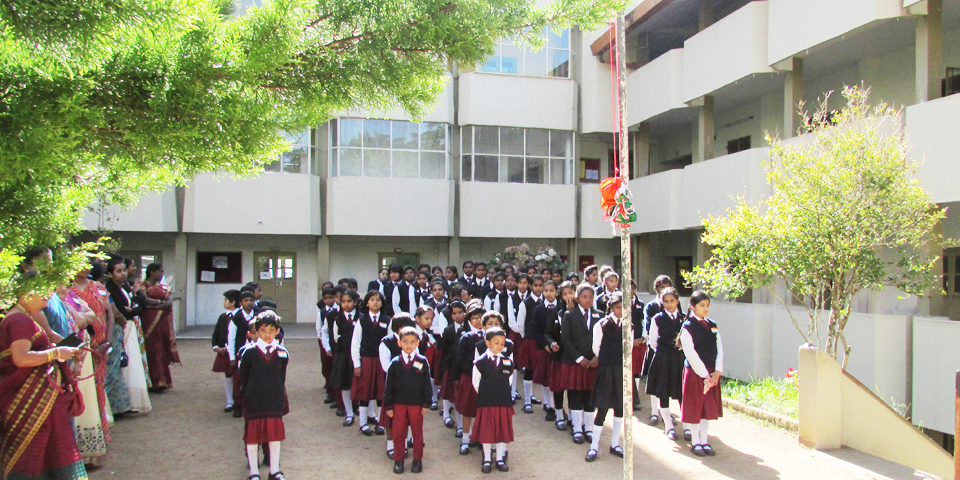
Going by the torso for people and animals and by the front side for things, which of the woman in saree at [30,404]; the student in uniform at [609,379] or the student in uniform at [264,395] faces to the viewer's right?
the woman in saree

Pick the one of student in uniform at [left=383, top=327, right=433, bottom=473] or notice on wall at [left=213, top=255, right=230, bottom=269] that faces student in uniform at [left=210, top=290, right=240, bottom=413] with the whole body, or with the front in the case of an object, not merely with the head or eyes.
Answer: the notice on wall

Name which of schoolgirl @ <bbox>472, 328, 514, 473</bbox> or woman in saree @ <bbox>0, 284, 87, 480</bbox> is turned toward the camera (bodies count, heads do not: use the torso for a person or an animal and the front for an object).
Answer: the schoolgirl

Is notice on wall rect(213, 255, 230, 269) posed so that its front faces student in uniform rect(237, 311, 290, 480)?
yes

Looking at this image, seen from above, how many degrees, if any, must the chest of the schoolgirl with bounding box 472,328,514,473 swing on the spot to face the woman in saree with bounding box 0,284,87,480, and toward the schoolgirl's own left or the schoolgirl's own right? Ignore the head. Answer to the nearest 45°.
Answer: approximately 45° to the schoolgirl's own right

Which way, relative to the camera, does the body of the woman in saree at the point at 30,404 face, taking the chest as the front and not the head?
to the viewer's right

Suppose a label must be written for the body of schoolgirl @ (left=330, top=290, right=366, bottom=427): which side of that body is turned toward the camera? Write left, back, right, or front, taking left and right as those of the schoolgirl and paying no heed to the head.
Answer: front

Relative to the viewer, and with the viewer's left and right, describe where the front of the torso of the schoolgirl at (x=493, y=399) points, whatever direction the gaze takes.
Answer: facing the viewer

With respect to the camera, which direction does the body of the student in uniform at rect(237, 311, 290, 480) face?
toward the camera

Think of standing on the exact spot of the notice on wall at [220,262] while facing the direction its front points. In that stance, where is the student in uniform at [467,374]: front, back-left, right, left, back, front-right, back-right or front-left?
front

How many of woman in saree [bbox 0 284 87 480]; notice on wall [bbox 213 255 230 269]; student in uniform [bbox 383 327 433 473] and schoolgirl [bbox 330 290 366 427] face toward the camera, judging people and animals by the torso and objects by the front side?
3

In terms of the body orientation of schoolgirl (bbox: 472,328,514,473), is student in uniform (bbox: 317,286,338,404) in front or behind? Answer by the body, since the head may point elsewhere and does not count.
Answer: behind

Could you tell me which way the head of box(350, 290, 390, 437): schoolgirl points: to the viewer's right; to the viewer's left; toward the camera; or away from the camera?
toward the camera

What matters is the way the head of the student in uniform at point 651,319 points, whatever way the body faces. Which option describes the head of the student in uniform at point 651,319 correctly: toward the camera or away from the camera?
toward the camera

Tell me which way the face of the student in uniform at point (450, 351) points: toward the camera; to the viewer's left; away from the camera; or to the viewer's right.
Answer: toward the camera

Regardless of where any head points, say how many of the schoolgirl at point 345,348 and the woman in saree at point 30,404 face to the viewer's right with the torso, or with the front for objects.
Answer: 1

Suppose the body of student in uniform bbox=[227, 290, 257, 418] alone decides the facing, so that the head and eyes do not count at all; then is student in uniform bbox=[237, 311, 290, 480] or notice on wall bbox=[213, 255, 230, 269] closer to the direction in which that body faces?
the student in uniform

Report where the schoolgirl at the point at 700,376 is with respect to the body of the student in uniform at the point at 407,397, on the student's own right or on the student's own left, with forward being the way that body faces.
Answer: on the student's own left

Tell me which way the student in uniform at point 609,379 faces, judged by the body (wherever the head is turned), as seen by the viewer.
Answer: toward the camera

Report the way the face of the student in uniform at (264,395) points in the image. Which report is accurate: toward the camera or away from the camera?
toward the camera

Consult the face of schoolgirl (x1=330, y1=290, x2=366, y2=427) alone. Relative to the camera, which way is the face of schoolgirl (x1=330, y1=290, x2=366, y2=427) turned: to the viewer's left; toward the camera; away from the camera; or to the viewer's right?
toward the camera
